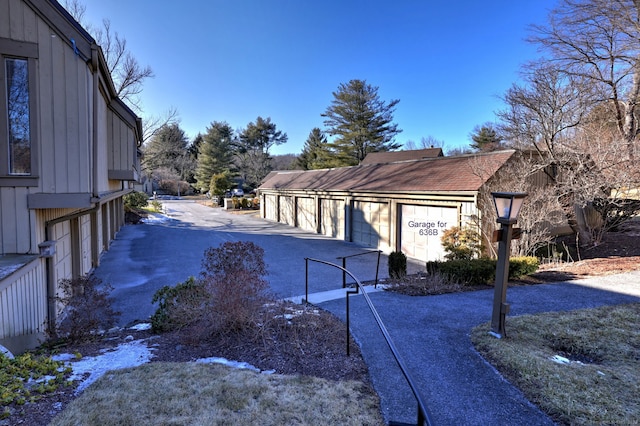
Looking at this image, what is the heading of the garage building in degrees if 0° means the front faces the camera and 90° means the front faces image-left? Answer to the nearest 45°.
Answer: approximately 45°

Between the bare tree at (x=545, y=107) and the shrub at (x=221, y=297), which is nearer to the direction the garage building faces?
the shrub

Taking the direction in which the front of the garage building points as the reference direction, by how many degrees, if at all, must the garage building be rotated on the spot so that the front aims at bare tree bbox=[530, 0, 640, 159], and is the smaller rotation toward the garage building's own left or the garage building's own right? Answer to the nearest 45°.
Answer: approximately 135° to the garage building's own left

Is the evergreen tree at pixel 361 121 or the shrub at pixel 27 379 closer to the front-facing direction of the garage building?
the shrub

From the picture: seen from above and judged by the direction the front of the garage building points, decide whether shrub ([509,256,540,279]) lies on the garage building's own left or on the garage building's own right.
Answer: on the garage building's own left

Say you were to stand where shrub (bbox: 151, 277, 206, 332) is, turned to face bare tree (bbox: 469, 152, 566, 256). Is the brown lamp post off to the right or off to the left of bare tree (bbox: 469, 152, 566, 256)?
right

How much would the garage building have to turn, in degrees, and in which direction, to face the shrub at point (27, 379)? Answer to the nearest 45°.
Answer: approximately 45° to its left

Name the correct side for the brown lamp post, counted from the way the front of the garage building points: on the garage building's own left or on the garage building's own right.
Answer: on the garage building's own left

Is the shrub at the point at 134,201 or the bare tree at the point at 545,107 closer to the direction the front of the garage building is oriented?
the shrub
